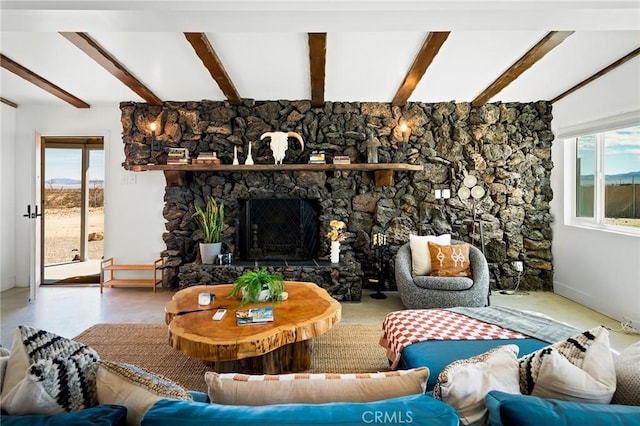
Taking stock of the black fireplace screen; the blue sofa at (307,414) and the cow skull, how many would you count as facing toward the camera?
2

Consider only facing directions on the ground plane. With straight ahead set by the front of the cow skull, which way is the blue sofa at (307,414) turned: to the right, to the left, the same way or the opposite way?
the opposite way

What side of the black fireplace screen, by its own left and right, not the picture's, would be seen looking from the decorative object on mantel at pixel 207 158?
right

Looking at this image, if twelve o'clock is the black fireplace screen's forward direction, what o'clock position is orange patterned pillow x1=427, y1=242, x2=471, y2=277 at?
The orange patterned pillow is roughly at 10 o'clock from the black fireplace screen.

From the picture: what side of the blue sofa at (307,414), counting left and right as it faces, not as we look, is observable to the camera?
back

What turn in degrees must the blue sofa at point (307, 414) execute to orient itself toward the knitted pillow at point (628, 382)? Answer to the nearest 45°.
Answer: approximately 90° to its right

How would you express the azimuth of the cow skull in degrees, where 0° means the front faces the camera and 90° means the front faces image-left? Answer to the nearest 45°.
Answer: approximately 0°

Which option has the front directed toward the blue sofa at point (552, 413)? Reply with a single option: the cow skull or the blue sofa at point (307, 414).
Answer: the cow skull

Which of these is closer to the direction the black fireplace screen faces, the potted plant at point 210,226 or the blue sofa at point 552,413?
the blue sofa
